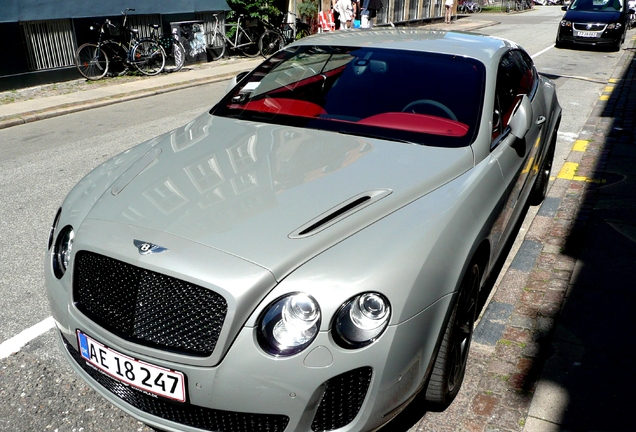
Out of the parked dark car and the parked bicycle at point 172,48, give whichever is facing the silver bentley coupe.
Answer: the parked dark car

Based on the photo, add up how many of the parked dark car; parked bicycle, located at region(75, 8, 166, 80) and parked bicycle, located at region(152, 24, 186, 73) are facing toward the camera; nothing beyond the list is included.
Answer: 1

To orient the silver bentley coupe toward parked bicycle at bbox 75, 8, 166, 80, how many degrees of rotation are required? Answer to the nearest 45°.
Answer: approximately 135° to its right

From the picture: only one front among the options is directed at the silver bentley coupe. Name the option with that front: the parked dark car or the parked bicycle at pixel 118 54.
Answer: the parked dark car

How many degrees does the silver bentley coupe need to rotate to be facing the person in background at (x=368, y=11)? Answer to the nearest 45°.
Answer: approximately 135° to its right

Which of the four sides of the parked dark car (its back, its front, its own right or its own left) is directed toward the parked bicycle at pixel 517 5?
back

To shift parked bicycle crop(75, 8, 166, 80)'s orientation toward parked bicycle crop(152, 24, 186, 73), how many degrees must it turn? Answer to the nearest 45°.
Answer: approximately 135° to its right

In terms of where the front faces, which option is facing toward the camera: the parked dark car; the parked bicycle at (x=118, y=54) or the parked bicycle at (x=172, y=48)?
the parked dark car

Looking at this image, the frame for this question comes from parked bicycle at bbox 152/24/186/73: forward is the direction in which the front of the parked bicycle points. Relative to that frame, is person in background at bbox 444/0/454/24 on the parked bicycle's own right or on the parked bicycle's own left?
on the parked bicycle's own right

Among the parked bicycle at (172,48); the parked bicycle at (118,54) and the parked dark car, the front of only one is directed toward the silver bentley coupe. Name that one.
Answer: the parked dark car

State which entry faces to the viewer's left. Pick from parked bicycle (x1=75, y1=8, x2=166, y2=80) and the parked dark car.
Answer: the parked bicycle
